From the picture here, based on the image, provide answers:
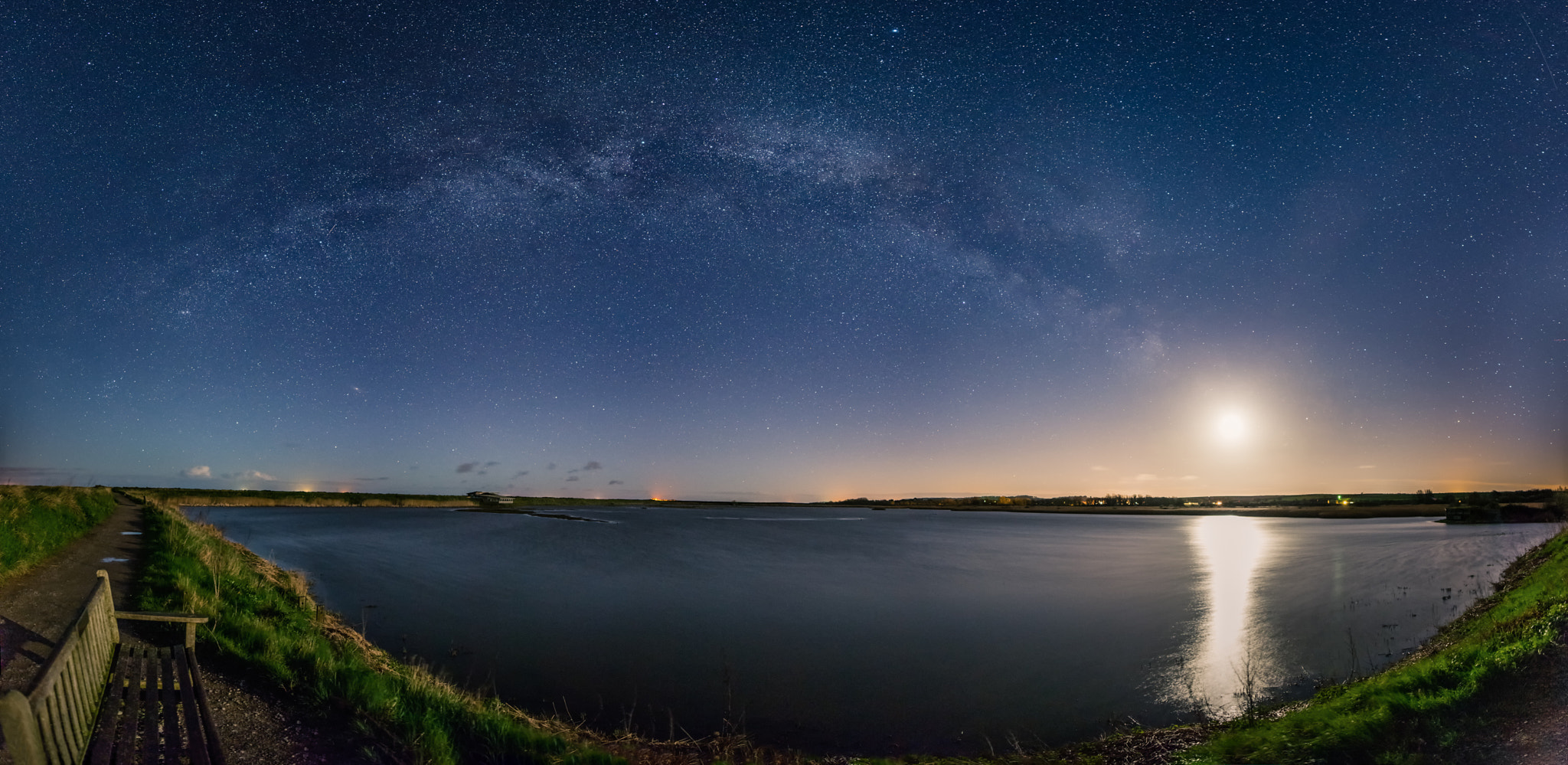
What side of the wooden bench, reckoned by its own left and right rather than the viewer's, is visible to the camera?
right

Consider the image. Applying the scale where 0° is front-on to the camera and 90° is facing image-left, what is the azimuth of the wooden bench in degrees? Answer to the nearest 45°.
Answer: approximately 270°
